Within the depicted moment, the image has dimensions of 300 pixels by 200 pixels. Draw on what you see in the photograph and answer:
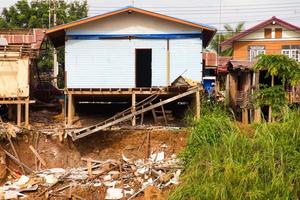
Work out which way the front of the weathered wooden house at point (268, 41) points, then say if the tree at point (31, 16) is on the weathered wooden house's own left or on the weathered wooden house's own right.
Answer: on the weathered wooden house's own right

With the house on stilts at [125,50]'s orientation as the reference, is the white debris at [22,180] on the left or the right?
on its right

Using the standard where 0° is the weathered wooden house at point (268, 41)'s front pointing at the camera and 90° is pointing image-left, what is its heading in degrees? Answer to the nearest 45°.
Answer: approximately 0°

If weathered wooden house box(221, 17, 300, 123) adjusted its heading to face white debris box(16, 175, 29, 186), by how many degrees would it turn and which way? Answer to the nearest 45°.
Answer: approximately 45° to its right

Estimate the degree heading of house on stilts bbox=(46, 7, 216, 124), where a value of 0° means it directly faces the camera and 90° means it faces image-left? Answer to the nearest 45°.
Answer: approximately 0°

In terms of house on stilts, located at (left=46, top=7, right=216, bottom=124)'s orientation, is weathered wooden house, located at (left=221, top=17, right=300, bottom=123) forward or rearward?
rearward

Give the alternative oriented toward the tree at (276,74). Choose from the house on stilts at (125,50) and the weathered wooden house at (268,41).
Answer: the weathered wooden house

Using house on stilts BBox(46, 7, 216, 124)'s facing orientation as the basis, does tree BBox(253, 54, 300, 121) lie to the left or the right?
on its left

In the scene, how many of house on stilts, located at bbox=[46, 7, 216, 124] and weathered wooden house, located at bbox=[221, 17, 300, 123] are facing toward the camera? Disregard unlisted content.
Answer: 2
